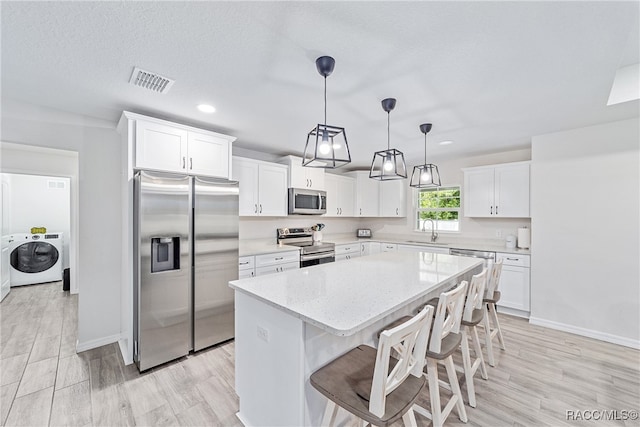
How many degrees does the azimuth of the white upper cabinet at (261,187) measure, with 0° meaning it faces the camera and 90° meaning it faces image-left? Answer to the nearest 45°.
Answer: approximately 315°

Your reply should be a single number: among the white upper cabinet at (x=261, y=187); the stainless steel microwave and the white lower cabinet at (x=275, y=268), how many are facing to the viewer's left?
0

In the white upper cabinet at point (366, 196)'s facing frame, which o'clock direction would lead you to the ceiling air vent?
The ceiling air vent is roughly at 1 o'clock from the white upper cabinet.

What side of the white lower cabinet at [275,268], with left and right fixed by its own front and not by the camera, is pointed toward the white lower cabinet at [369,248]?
left

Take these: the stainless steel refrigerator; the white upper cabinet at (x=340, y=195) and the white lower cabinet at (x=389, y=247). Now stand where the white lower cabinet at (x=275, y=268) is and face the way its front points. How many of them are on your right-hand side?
1

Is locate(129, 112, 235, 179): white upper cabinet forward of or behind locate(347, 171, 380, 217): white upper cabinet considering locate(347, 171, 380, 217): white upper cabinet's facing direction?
forward

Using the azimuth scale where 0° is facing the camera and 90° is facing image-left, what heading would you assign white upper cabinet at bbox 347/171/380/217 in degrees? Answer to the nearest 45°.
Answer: approximately 0°

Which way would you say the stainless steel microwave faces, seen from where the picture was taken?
facing the viewer and to the right of the viewer

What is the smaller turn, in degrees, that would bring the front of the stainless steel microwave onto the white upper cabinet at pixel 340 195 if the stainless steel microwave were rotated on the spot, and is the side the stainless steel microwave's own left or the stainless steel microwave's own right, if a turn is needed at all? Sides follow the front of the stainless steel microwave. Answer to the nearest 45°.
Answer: approximately 90° to the stainless steel microwave's own left
